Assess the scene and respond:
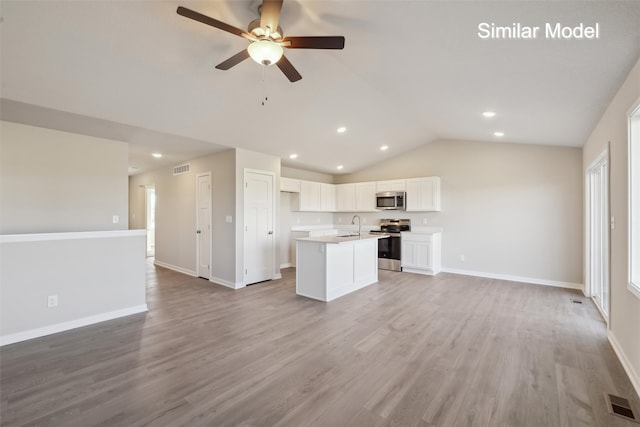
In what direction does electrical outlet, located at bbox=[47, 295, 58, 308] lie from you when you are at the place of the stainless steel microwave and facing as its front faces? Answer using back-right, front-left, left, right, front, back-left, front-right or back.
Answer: front-right

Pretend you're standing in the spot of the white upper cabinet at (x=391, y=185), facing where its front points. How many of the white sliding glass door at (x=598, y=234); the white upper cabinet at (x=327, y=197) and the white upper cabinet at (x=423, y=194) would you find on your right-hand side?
1

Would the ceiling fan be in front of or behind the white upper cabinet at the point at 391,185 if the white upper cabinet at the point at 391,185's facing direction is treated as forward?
in front

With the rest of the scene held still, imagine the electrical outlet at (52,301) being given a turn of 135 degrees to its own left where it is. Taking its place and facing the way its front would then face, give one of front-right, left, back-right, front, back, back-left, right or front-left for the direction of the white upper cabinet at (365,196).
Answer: front-right

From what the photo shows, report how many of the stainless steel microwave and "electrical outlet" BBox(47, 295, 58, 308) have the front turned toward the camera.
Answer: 2

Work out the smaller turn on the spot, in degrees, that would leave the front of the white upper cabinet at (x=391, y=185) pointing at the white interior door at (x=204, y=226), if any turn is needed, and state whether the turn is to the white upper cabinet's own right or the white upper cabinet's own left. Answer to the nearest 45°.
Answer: approximately 45° to the white upper cabinet's own right

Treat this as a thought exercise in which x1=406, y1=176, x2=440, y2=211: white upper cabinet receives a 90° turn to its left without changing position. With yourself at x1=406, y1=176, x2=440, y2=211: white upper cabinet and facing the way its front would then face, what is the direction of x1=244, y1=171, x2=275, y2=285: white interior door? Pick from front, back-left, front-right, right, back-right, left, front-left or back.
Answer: back-right

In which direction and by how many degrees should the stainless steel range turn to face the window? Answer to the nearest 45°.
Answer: approximately 45° to its left

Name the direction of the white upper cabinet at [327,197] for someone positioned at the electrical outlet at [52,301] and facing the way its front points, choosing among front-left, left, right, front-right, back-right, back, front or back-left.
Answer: left

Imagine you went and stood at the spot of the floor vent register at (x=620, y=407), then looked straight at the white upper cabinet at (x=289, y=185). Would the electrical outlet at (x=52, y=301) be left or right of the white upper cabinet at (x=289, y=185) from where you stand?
left
